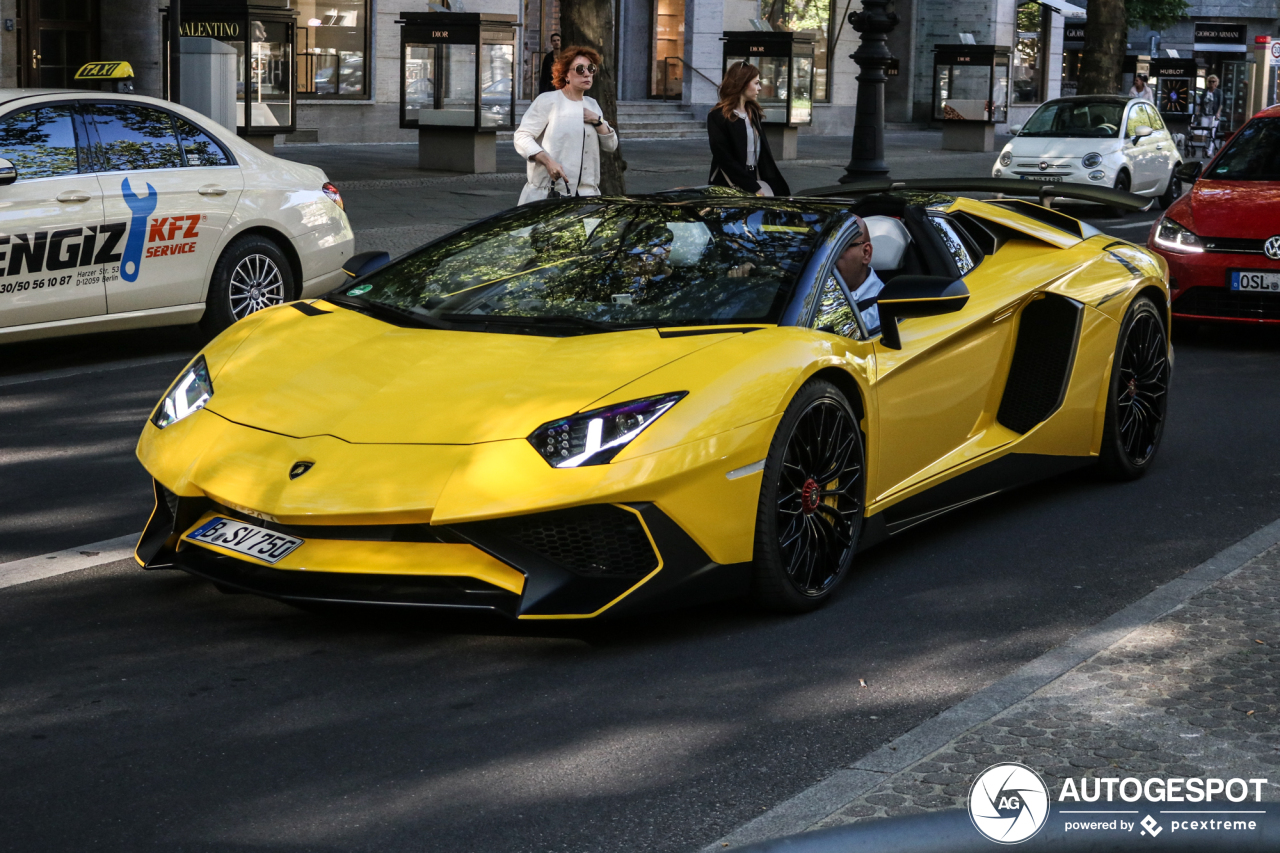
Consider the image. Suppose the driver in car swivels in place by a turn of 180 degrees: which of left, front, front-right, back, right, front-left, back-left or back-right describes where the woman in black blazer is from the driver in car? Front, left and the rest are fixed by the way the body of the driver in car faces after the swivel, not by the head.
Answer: front-left

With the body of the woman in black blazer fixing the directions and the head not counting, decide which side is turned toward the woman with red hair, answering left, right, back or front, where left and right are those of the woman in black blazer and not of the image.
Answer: right

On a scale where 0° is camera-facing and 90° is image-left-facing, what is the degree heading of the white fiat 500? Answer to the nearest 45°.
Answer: approximately 45°

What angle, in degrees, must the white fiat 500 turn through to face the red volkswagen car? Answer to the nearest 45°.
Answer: approximately 45° to its left

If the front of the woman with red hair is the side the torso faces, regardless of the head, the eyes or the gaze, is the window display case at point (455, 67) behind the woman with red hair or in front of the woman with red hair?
behind

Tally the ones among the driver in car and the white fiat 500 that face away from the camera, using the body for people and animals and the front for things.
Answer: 0

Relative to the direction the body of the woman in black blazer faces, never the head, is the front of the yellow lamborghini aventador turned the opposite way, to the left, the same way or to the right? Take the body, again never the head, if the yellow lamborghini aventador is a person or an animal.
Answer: to the right

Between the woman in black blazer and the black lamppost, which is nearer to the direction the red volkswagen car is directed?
the woman in black blazer

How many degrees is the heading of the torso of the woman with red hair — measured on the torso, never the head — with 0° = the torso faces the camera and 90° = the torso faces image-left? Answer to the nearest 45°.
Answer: approximately 315°
